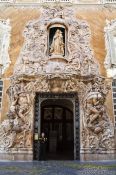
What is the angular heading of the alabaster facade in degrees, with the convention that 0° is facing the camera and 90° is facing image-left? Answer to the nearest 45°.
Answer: approximately 0°

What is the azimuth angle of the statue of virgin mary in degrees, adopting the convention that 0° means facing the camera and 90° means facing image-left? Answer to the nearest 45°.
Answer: approximately 0°
